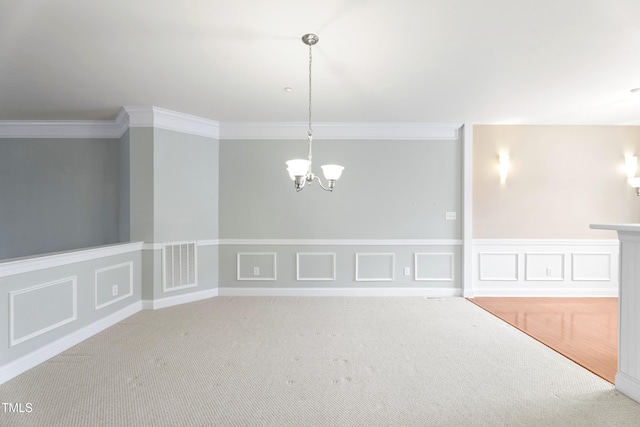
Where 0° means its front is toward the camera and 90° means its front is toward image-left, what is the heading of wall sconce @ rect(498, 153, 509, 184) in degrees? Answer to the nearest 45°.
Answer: approximately 0°

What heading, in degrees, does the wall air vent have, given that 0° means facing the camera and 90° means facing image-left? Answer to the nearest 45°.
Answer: approximately 315°

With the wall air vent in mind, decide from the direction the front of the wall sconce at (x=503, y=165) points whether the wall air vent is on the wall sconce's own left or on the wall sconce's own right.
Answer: on the wall sconce's own right

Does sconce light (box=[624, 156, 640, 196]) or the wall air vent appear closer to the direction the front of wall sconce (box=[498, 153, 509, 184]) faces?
the wall air vent

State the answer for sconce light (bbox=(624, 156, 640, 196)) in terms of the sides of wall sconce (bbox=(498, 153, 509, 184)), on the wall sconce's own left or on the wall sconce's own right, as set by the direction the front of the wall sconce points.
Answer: on the wall sconce's own left
